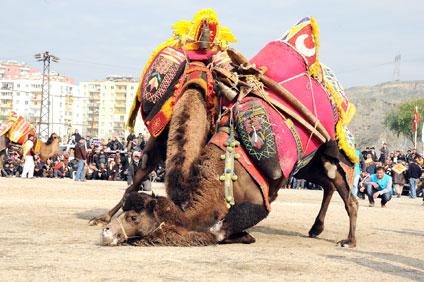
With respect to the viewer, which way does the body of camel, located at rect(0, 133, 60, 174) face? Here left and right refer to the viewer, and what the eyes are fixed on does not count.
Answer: facing to the right of the viewer

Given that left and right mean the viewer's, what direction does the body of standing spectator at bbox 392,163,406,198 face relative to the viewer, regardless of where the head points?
facing the viewer

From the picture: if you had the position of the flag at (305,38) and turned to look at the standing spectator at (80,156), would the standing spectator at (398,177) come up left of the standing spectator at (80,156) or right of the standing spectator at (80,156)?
right

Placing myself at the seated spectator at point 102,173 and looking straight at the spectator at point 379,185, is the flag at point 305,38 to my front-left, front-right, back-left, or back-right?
front-right

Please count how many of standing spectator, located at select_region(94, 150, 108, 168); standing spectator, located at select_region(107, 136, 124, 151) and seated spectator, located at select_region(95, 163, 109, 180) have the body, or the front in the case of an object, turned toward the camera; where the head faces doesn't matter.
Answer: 3

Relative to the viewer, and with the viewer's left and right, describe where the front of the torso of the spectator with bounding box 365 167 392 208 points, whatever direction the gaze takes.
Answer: facing the viewer

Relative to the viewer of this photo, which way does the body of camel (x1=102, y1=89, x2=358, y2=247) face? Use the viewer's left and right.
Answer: facing to the left of the viewer

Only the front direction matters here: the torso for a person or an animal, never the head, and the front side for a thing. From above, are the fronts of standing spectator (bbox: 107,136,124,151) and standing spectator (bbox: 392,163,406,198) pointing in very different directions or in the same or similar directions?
same or similar directions

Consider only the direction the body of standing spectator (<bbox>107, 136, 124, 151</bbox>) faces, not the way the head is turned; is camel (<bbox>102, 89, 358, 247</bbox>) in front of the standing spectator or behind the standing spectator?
in front

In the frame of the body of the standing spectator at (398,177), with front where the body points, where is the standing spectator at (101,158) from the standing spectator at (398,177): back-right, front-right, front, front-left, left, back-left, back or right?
right

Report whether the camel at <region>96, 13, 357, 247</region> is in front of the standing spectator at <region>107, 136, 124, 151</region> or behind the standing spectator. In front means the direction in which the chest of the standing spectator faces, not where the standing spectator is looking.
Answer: in front
